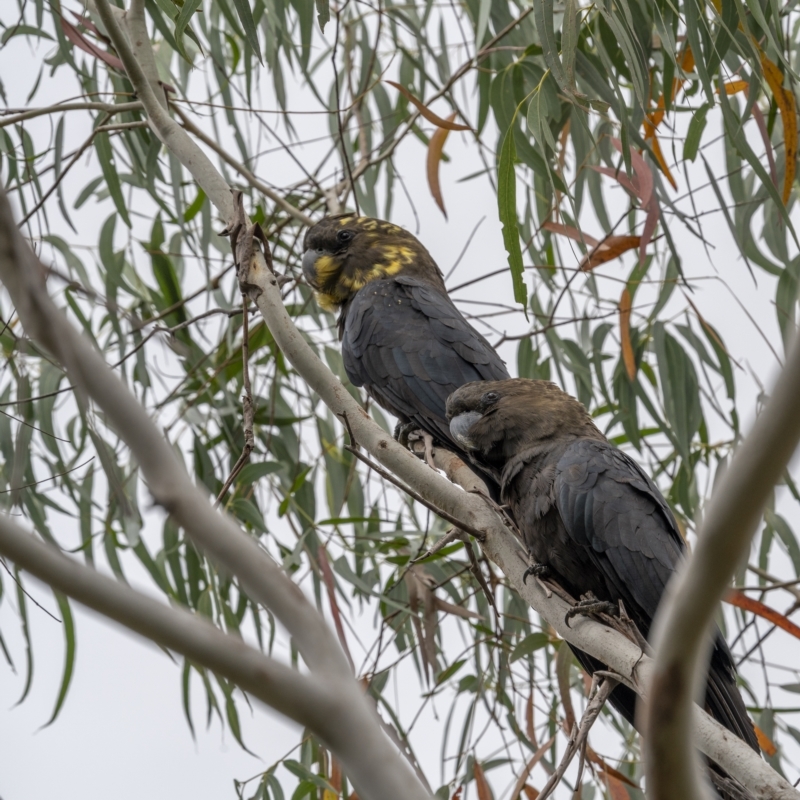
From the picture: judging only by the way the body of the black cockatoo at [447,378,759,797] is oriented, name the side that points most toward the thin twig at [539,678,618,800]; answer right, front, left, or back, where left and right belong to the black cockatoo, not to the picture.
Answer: left

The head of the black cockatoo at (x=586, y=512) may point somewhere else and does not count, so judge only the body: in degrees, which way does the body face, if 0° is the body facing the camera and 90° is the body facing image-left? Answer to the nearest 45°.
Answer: approximately 90°

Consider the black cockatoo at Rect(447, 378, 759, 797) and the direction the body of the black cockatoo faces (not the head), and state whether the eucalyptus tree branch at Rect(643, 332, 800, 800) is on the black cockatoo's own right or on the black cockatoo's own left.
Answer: on the black cockatoo's own left

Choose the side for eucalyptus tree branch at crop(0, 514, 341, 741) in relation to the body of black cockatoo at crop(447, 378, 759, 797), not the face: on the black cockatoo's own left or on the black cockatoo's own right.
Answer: on the black cockatoo's own left
